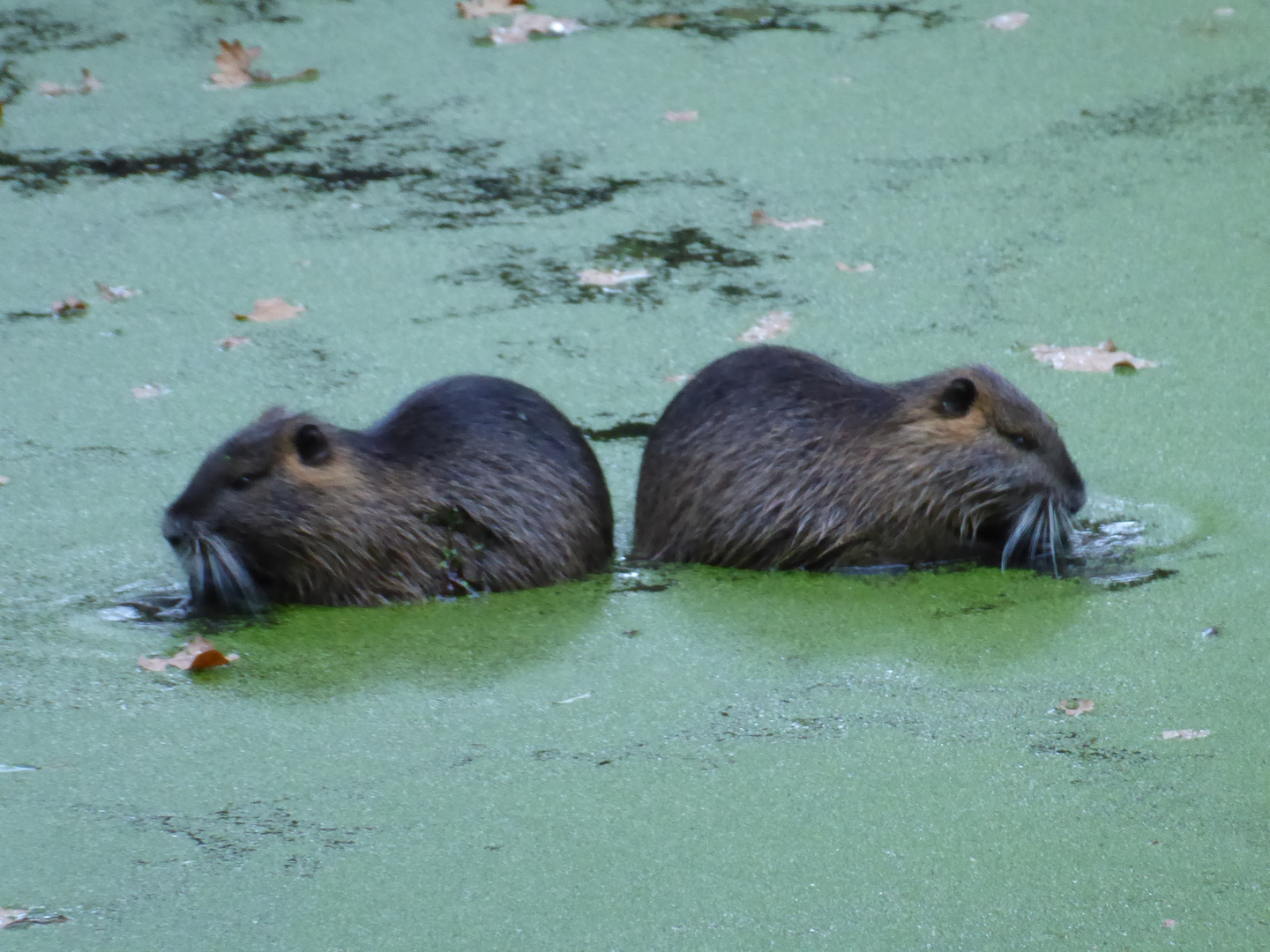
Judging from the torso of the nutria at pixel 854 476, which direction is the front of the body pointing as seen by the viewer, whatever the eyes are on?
to the viewer's right

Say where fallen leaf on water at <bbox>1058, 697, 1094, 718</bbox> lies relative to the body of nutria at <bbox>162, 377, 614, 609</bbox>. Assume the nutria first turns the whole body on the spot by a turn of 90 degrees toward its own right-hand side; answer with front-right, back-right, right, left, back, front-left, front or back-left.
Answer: back-right

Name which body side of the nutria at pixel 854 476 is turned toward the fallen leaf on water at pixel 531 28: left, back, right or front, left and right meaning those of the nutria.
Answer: left

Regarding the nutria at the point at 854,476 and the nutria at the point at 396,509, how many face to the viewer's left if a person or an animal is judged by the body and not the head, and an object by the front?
1

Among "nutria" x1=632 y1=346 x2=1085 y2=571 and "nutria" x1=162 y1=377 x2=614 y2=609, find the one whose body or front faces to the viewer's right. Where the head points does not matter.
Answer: "nutria" x1=632 y1=346 x2=1085 y2=571

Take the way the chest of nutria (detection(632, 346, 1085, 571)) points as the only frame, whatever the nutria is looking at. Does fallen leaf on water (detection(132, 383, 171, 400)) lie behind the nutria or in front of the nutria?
behind

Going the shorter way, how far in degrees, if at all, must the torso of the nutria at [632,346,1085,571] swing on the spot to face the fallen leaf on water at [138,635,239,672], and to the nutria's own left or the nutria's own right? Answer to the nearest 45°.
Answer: approximately 135° to the nutria's own right

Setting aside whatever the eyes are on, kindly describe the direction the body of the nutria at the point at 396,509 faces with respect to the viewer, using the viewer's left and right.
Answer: facing to the left of the viewer

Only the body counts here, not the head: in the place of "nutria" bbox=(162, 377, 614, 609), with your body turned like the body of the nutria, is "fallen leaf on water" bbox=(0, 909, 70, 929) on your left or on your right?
on your left

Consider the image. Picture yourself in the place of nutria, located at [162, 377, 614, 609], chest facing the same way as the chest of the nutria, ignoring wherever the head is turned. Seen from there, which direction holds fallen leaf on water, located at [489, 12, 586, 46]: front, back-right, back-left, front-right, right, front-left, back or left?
right

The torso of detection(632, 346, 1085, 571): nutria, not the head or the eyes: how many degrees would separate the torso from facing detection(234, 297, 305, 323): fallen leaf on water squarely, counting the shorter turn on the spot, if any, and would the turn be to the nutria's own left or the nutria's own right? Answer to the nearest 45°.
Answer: approximately 135° to the nutria's own left

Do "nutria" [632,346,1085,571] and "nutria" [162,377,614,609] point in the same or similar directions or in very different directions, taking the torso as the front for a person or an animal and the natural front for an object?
very different directions
